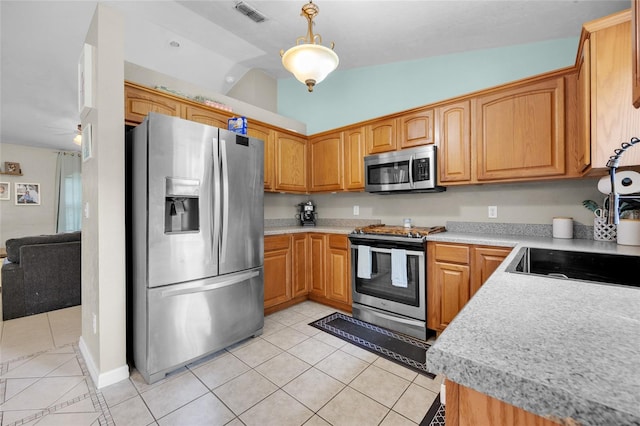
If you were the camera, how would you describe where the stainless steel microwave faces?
facing the viewer and to the left of the viewer

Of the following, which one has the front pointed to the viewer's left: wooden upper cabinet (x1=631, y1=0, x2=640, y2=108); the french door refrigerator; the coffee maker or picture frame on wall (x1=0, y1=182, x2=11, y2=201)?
the wooden upper cabinet

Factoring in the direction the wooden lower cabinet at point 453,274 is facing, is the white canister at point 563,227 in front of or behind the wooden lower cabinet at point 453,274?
behind

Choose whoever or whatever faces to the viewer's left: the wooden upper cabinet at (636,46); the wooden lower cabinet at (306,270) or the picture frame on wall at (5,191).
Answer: the wooden upper cabinet

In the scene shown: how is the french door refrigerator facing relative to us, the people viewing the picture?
facing the viewer and to the right of the viewer

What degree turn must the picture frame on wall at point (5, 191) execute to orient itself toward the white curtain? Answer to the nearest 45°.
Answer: approximately 90° to its left

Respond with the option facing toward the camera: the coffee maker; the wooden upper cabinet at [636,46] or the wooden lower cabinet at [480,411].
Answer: the coffee maker

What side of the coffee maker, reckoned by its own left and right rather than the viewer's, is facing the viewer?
front

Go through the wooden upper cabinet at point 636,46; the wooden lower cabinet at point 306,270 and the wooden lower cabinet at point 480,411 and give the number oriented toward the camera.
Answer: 1

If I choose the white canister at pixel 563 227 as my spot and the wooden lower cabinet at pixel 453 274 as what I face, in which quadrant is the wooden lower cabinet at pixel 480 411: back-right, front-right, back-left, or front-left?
front-left

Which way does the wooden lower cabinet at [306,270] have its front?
toward the camera

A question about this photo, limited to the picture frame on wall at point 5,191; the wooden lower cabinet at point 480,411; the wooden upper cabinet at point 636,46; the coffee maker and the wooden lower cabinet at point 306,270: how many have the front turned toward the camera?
3

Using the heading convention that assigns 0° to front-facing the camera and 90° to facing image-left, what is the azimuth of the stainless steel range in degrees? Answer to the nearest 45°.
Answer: approximately 45°
